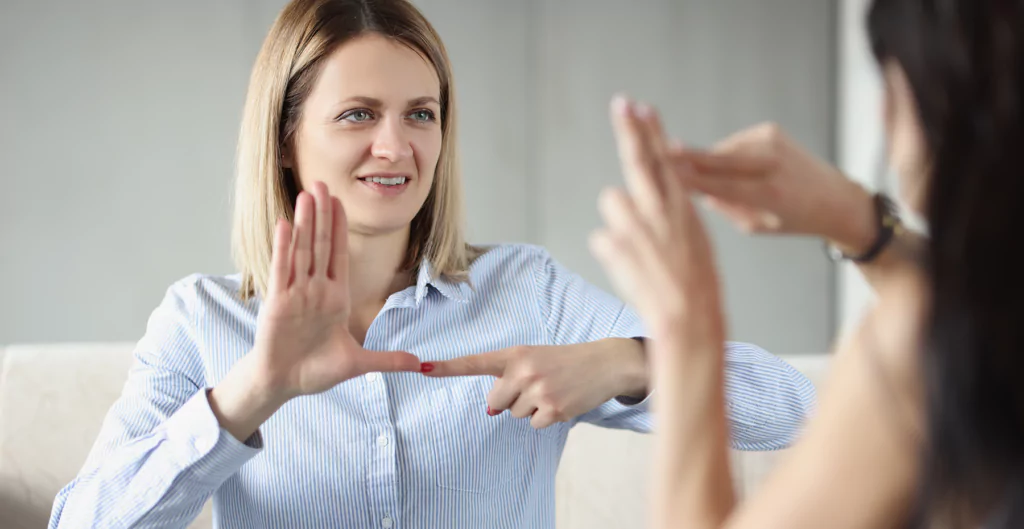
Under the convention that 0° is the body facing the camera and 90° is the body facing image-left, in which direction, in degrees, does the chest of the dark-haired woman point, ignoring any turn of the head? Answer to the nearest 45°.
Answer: approximately 135°

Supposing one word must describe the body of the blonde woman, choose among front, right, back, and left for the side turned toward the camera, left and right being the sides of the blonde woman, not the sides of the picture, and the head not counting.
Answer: front

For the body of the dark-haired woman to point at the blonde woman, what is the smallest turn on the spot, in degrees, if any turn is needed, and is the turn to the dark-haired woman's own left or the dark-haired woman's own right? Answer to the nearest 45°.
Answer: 0° — they already face them

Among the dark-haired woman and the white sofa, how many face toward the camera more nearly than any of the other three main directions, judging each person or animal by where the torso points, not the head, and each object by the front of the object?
1

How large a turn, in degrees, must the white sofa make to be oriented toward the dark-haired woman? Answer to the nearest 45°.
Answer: approximately 45° to its left

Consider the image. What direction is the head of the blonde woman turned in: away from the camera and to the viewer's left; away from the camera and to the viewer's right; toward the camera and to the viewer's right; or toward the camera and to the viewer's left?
toward the camera and to the viewer's right

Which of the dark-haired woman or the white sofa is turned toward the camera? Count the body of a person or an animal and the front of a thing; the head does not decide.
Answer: the white sofa

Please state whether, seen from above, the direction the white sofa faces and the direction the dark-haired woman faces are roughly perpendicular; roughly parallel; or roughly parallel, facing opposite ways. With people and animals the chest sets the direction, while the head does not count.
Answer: roughly parallel, facing opposite ways

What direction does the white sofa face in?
toward the camera

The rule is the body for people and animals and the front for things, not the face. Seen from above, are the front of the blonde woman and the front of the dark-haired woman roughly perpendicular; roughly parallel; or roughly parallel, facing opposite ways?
roughly parallel, facing opposite ways

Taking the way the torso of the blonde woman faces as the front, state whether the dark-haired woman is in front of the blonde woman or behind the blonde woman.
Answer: in front

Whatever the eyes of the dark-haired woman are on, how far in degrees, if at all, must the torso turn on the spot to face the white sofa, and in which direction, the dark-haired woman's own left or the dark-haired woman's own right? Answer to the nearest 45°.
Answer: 0° — they already face it
